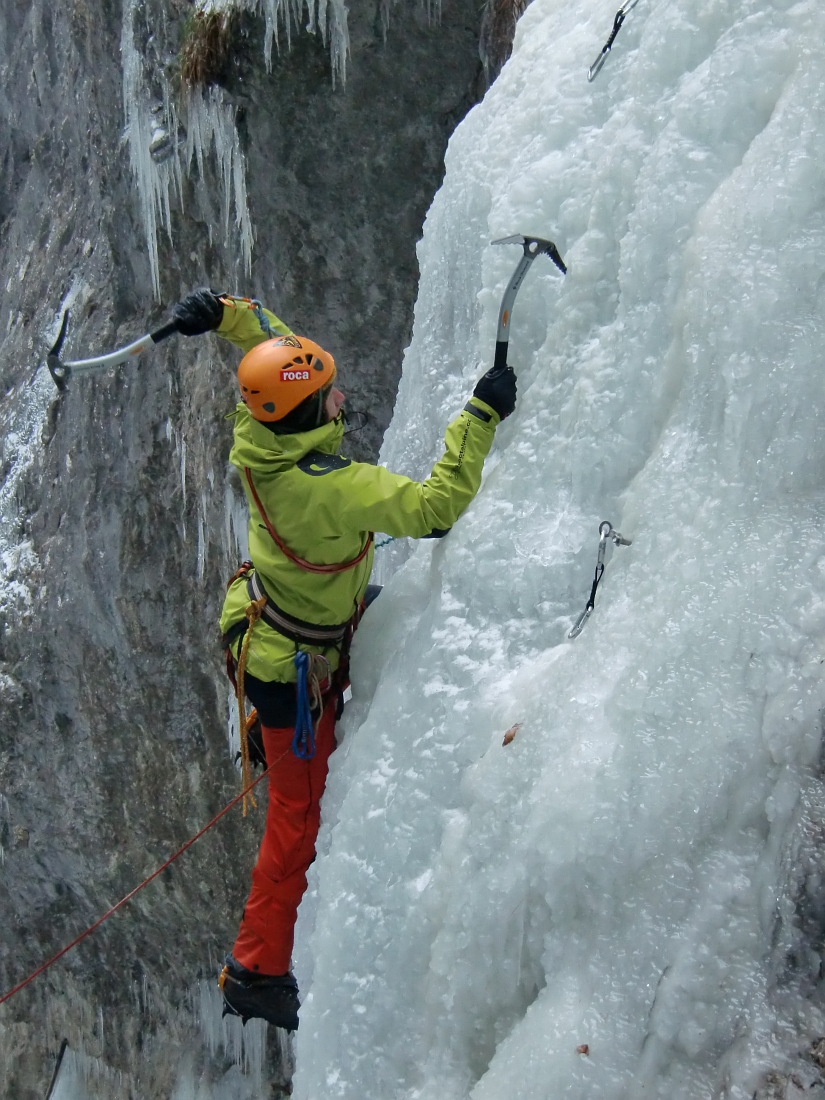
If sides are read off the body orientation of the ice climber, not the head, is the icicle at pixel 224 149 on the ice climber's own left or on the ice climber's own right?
on the ice climber's own left

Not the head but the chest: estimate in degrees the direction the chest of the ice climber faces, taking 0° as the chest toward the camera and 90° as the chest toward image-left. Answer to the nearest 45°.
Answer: approximately 225°
